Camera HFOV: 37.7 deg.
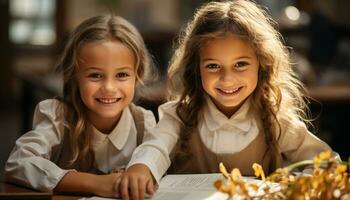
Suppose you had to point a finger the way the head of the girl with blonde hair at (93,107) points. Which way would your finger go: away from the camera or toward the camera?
toward the camera

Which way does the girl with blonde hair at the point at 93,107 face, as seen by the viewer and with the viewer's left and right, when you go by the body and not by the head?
facing the viewer and to the right of the viewer

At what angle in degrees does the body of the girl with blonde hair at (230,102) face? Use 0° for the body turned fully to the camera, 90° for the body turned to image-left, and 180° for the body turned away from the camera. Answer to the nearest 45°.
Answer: approximately 0°

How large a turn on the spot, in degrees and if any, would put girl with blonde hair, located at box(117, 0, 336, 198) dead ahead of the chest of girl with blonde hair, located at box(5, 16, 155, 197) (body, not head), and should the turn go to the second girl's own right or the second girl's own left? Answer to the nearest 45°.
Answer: approximately 45° to the second girl's own left

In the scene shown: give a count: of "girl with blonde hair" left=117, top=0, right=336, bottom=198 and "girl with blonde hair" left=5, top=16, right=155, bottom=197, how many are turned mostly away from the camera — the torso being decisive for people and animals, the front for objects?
0

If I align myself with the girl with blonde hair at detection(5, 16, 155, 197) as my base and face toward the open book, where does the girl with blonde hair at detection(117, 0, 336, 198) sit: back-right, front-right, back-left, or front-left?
front-left

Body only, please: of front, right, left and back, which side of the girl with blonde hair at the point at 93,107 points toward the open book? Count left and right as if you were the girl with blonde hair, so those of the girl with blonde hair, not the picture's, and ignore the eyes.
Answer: front

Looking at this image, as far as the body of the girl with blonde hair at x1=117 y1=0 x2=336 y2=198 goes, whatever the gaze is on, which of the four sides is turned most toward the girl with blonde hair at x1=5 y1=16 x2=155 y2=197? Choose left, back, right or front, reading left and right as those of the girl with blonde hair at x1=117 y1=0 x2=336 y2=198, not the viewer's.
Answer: right

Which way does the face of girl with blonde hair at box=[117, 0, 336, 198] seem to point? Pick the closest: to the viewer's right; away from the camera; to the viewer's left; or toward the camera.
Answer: toward the camera
